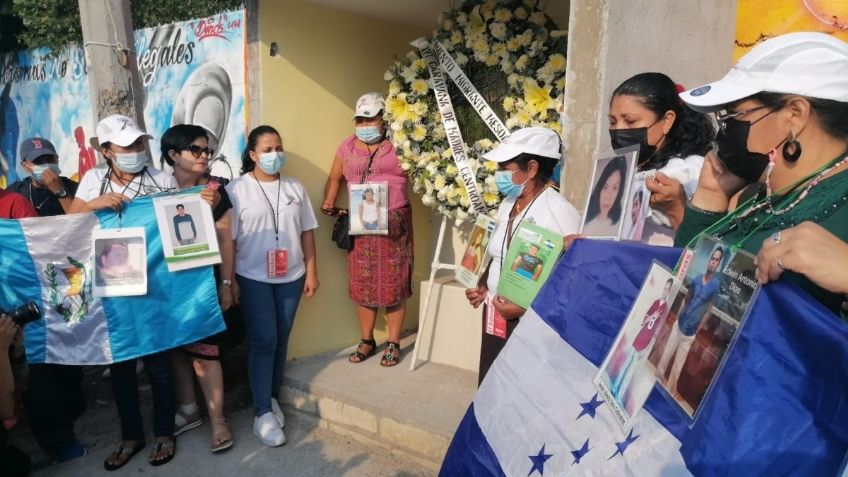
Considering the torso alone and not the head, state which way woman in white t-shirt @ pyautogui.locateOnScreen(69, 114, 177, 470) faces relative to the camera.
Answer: toward the camera

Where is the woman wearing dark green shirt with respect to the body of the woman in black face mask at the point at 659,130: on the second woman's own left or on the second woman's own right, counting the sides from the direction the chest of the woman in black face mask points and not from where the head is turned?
on the second woman's own left

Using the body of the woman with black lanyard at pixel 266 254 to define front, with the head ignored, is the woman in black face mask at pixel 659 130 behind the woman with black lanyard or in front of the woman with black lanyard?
in front

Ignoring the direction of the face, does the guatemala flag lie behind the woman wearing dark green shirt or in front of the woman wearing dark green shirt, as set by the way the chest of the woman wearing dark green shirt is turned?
in front

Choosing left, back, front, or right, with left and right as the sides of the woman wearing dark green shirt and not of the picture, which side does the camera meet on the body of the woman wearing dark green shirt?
left

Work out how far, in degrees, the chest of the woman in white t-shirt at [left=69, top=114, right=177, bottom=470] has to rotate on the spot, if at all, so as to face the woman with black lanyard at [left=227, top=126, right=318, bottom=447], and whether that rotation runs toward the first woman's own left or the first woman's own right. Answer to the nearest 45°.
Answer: approximately 90° to the first woman's own left

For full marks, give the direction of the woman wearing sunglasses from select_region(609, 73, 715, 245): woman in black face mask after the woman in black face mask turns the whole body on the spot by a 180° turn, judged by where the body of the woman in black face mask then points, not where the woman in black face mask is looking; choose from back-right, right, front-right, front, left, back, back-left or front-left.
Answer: back-left

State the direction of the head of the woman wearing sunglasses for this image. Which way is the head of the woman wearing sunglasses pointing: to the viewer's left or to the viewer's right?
to the viewer's right

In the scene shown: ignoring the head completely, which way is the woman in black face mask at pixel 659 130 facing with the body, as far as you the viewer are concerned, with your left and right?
facing the viewer and to the left of the viewer

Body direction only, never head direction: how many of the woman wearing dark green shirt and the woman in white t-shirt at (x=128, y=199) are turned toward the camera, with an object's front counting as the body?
1
